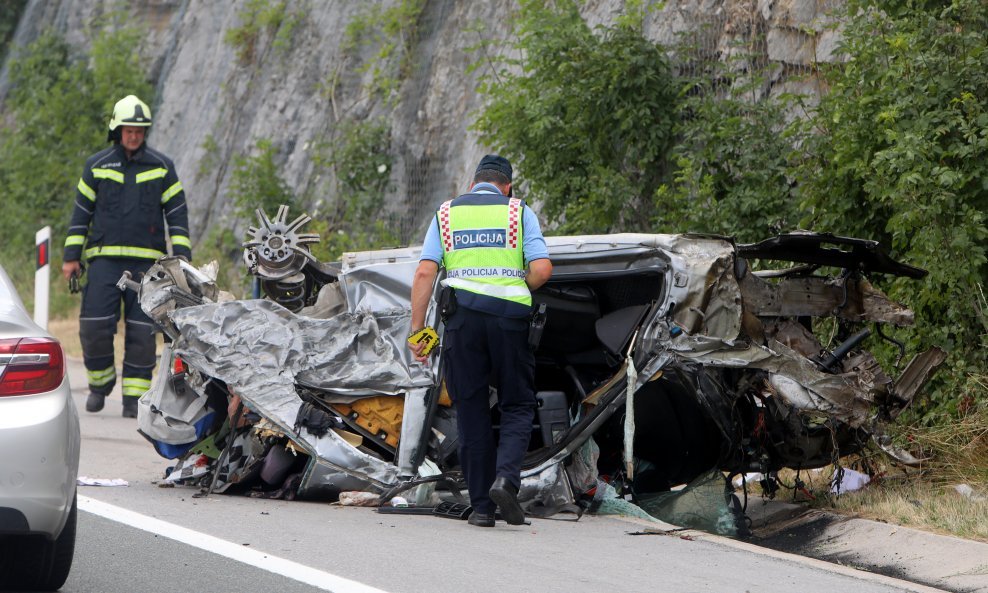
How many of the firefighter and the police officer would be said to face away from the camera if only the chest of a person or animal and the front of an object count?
1

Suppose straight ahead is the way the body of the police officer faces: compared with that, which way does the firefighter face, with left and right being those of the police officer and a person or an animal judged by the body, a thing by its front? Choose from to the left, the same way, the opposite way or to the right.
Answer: the opposite way

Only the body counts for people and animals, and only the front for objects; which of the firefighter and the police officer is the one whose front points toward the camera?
the firefighter

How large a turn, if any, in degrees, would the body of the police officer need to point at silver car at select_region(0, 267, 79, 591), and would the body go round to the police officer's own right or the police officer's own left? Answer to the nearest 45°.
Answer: approximately 135° to the police officer's own left

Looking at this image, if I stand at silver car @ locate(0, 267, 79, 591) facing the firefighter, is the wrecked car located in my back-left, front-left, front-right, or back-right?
front-right

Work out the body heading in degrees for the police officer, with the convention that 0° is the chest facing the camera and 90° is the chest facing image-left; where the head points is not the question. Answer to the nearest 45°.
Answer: approximately 180°

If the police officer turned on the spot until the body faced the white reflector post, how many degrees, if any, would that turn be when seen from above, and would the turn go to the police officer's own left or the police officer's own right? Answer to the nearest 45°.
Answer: approximately 45° to the police officer's own left

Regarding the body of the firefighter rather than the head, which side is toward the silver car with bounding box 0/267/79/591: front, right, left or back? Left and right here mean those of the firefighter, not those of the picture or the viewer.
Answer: front

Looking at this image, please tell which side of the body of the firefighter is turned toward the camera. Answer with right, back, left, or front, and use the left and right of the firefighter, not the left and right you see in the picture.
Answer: front

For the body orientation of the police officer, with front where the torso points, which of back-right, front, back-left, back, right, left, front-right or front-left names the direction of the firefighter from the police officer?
front-left

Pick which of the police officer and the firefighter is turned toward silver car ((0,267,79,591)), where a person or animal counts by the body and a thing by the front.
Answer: the firefighter
